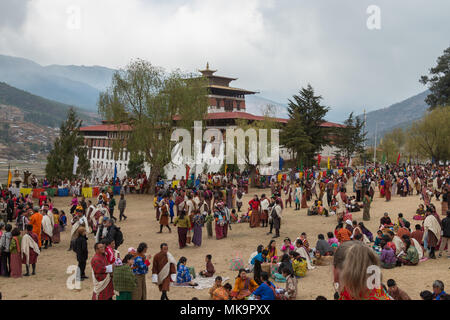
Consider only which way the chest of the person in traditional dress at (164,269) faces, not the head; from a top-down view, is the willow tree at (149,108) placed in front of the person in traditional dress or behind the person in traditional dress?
behind
